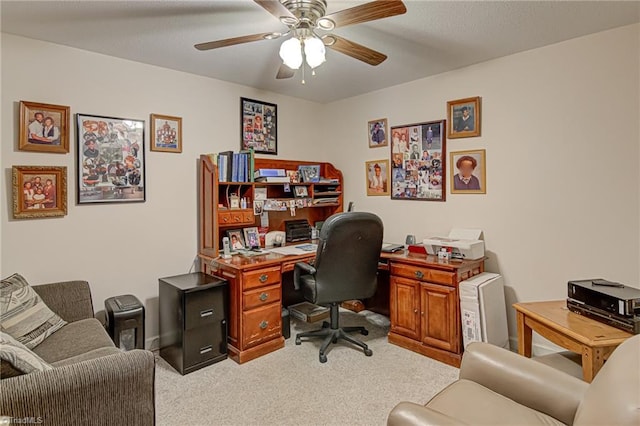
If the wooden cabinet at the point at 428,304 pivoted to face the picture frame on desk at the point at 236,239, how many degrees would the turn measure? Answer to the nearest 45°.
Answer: approximately 45° to its right

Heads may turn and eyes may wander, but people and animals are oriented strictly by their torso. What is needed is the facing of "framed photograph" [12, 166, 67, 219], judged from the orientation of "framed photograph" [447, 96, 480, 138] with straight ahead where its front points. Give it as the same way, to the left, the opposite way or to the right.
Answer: to the left

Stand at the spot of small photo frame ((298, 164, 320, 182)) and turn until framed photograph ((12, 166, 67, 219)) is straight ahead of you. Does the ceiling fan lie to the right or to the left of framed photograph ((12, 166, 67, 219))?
left

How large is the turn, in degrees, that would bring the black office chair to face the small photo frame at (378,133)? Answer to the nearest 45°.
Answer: approximately 45° to its right

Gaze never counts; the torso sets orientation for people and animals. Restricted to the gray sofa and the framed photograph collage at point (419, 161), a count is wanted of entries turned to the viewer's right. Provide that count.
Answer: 1

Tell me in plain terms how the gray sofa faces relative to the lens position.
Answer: facing to the right of the viewer

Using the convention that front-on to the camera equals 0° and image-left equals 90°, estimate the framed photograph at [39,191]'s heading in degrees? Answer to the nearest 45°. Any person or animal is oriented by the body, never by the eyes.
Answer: approximately 0°

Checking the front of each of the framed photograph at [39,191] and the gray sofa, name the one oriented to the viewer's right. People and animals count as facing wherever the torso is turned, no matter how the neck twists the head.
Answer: the gray sofa

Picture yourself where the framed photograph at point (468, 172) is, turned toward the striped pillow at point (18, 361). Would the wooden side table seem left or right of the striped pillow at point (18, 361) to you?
left
